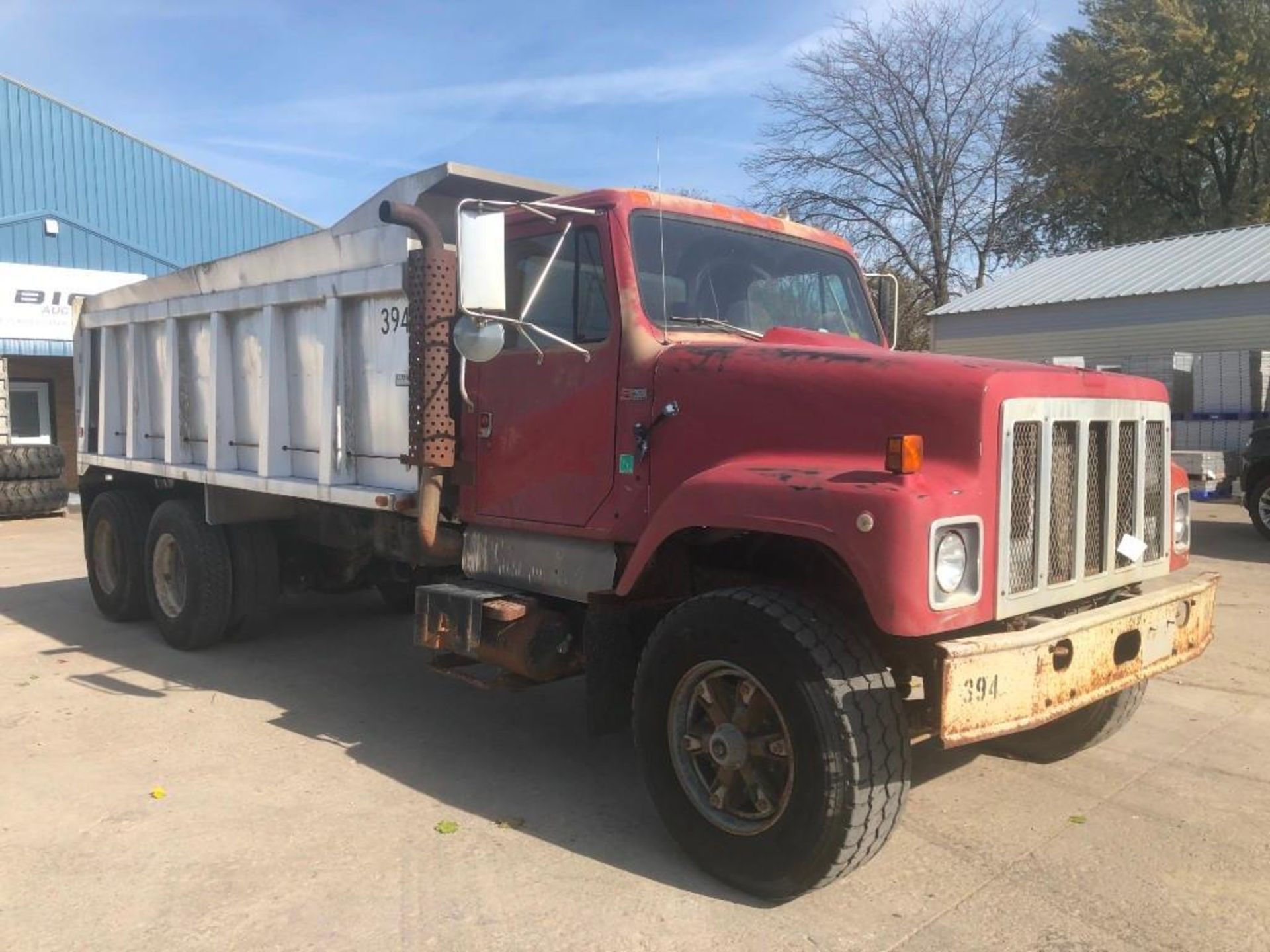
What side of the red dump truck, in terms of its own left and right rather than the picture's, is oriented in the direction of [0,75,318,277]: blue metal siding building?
back

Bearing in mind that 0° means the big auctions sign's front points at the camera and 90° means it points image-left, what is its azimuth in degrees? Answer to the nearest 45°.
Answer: approximately 0°

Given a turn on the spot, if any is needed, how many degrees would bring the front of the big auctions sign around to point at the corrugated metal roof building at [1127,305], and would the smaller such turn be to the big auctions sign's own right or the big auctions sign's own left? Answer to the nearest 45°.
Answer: approximately 90° to the big auctions sign's own left

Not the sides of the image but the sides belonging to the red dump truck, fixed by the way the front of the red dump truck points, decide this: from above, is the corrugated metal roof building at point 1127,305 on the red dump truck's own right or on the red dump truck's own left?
on the red dump truck's own left

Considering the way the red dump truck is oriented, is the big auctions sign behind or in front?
behind

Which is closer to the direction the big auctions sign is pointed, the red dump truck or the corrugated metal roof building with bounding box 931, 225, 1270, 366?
the red dump truck

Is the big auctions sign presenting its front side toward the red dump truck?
yes

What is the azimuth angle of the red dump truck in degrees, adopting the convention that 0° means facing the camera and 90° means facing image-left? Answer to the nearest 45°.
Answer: approximately 315°

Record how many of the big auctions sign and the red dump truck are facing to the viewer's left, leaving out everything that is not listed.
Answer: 0
